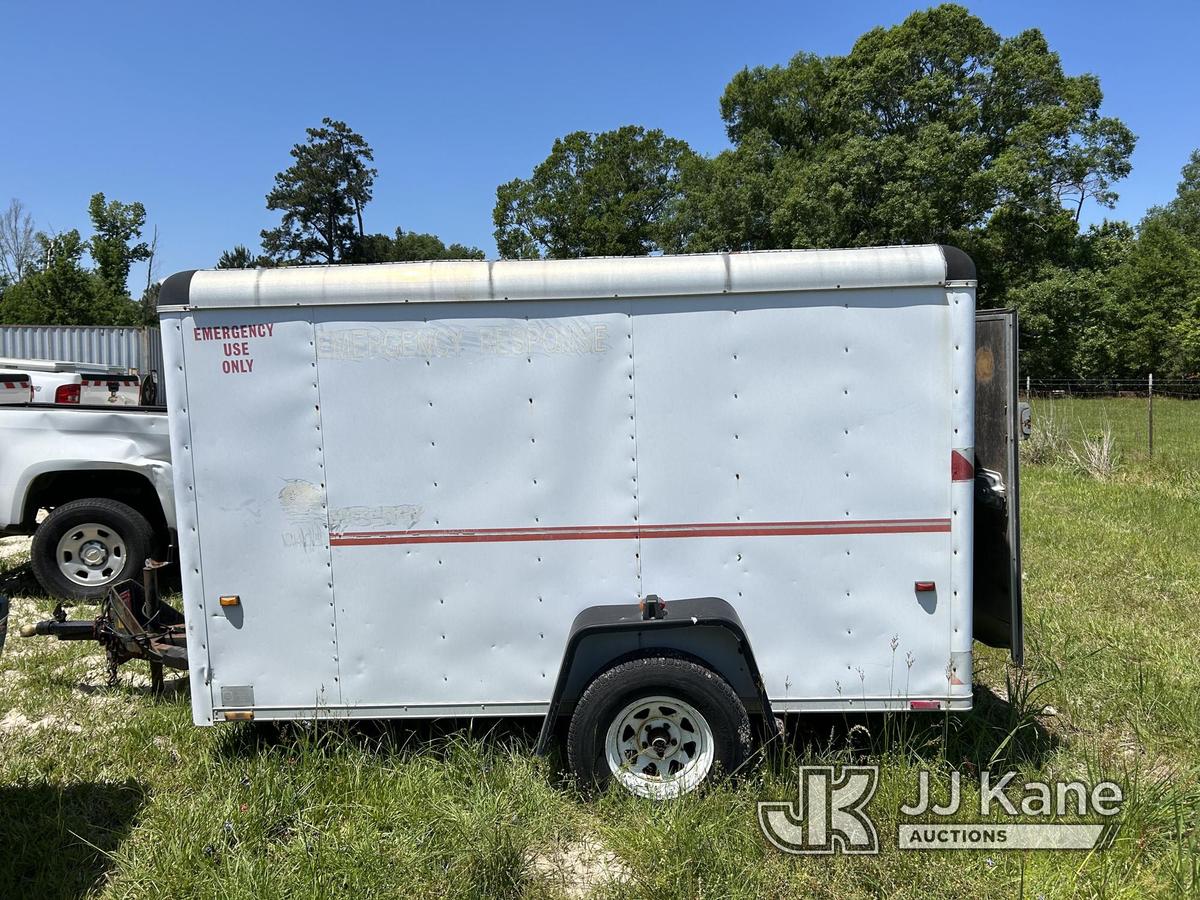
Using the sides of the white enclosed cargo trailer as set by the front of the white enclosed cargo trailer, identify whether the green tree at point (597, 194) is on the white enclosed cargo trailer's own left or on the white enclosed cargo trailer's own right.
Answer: on the white enclosed cargo trailer's own right

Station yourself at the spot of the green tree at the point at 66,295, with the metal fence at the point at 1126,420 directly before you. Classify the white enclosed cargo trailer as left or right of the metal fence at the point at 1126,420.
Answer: right

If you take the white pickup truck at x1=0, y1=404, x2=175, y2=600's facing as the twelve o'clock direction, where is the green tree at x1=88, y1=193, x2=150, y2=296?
The green tree is roughly at 3 o'clock from the white pickup truck.

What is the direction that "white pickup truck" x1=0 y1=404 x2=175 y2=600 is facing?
to the viewer's left

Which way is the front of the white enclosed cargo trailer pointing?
to the viewer's left

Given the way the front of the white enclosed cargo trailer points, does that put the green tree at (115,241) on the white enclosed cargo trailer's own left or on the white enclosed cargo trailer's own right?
on the white enclosed cargo trailer's own right

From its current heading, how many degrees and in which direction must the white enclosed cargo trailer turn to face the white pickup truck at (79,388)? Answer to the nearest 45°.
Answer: approximately 45° to its right

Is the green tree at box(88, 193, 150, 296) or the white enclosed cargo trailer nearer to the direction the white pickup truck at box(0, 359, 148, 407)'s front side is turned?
the green tree

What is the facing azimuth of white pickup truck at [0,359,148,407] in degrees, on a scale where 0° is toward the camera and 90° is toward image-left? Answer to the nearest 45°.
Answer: approximately 135°

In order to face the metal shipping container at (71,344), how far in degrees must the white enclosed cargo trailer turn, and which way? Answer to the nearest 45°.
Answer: approximately 45° to its right

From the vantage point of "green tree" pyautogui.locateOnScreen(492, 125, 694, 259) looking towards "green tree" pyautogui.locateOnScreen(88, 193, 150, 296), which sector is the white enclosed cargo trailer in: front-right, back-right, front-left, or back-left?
front-left

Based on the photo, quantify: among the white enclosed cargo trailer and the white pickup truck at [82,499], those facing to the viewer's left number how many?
2
